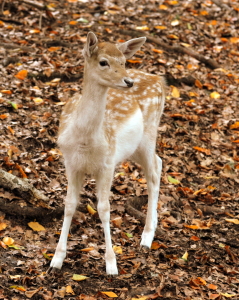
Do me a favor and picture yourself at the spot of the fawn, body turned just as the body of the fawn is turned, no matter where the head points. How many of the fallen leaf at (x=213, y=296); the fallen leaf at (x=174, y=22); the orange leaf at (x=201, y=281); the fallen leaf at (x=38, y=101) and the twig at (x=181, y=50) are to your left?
2

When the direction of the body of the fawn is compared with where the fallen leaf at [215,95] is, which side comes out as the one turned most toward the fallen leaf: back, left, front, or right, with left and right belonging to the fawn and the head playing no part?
back

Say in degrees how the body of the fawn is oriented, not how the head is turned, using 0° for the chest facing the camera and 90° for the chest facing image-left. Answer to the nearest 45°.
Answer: approximately 45°

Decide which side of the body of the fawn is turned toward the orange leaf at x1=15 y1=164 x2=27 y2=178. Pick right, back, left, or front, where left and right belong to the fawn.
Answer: right

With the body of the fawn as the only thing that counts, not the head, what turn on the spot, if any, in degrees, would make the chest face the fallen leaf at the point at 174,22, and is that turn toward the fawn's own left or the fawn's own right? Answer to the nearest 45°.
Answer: approximately 135° to the fawn's own right

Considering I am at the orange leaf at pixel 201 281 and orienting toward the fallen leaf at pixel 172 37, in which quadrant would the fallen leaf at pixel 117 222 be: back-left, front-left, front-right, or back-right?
front-left

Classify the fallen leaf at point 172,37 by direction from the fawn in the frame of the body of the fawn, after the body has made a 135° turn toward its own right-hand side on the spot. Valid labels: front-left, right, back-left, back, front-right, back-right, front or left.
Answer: front

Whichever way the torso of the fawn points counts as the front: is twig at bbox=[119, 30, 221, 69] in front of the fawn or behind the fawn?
behind

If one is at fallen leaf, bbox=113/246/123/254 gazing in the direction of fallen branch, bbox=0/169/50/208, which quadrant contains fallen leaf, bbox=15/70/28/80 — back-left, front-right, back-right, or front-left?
front-right

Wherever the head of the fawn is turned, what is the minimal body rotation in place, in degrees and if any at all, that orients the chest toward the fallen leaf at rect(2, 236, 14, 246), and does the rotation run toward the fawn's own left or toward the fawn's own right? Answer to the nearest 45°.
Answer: approximately 90° to the fawn's own right

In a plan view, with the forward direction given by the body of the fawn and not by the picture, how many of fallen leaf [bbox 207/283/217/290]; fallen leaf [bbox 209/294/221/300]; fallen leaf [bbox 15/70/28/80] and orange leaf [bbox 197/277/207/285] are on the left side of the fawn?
3

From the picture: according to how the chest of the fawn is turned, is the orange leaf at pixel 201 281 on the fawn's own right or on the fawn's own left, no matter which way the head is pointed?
on the fawn's own left

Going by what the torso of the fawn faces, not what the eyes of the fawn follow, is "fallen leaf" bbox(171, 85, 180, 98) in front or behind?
behind

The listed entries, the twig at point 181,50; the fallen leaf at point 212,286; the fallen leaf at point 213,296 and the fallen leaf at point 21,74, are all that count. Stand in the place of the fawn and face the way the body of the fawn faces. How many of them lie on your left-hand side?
2

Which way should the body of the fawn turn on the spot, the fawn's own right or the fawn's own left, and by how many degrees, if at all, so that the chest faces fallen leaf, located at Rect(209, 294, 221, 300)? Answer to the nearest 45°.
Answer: approximately 90° to the fawn's own left

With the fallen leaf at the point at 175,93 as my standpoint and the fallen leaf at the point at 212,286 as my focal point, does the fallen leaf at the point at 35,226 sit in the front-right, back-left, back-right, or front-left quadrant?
front-right

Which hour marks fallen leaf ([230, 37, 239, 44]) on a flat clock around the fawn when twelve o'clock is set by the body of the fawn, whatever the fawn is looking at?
The fallen leaf is roughly at 5 o'clock from the fawn.
